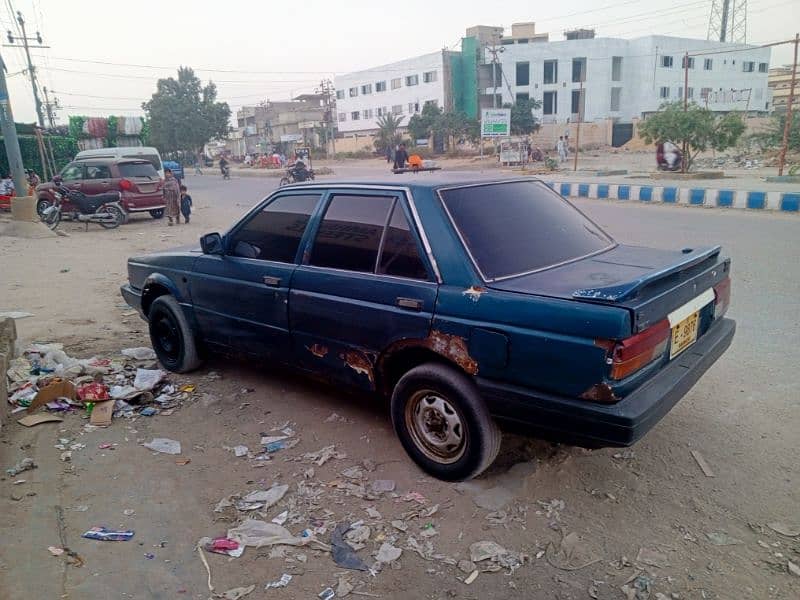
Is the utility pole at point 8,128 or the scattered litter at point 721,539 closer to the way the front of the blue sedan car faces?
the utility pole

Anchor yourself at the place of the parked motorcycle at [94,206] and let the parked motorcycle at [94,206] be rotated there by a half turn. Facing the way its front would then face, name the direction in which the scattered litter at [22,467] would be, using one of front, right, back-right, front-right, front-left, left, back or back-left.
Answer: right

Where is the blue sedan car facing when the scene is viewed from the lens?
facing away from the viewer and to the left of the viewer

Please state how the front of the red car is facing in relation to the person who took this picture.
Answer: facing away from the viewer and to the left of the viewer

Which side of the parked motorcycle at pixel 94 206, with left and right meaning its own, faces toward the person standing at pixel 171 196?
back

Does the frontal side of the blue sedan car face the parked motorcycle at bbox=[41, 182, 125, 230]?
yes

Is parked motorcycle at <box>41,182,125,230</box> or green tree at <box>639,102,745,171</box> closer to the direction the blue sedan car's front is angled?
the parked motorcycle

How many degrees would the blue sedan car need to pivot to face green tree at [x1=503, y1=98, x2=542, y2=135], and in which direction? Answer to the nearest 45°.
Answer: approximately 45° to its right

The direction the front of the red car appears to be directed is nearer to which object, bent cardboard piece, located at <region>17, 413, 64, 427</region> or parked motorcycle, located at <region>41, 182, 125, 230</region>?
the parked motorcycle

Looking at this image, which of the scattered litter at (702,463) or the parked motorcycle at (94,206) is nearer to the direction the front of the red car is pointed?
the parked motorcycle

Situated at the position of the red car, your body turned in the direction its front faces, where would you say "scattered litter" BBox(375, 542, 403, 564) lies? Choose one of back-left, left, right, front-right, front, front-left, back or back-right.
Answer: back-left

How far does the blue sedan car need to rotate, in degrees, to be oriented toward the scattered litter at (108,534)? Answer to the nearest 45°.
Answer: approximately 45° to its left

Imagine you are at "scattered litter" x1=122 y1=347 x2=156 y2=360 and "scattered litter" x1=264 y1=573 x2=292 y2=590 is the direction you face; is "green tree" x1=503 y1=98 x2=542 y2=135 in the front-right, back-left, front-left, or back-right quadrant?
back-left

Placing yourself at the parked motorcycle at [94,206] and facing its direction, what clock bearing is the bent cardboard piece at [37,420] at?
The bent cardboard piece is roughly at 9 o'clock from the parked motorcycle.

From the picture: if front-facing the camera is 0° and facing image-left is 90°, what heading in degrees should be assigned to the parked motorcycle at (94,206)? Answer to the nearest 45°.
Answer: approximately 90°
